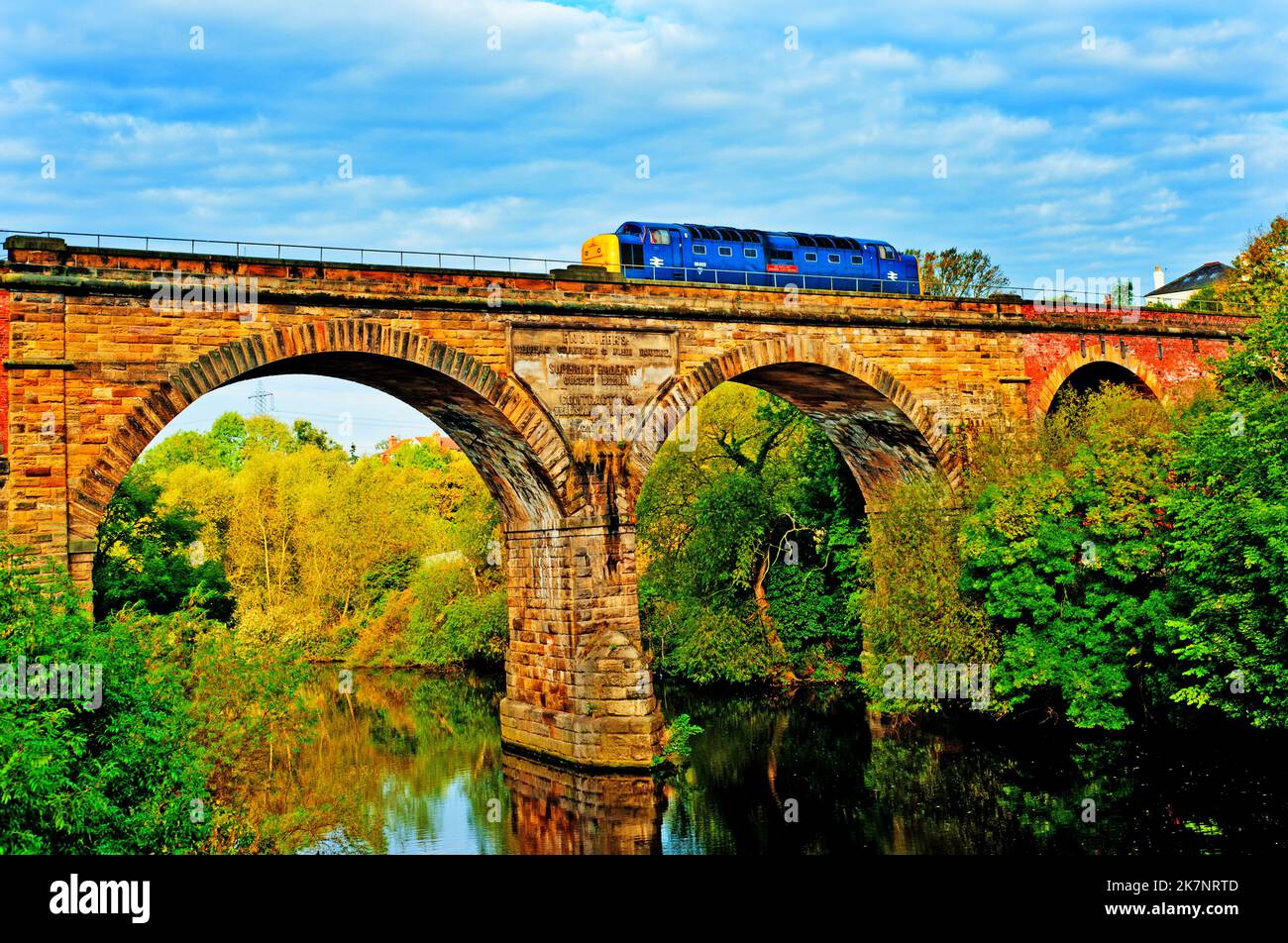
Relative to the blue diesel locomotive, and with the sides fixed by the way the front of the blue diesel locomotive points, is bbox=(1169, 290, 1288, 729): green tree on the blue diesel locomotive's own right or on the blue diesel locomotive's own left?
on the blue diesel locomotive's own left

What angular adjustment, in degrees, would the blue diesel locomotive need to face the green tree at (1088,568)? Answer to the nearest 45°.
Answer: approximately 90° to its left

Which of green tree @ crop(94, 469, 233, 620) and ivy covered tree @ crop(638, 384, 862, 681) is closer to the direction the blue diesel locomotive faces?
the green tree

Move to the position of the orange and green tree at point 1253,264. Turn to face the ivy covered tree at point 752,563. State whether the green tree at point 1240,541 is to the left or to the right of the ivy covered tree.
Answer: left

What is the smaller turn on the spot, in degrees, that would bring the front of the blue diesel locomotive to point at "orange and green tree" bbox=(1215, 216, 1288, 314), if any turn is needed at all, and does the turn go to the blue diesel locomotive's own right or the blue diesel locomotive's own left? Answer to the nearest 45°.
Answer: approximately 180°

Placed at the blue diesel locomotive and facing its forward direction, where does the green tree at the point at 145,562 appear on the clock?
The green tree is roughly at 2 o'clock from the blue diesel locomotive.

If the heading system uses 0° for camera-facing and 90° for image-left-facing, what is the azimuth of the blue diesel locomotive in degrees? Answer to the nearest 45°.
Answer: approximately 45°

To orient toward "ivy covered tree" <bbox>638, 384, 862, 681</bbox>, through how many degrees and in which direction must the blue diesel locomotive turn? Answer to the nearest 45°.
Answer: approximately 135° to its right
